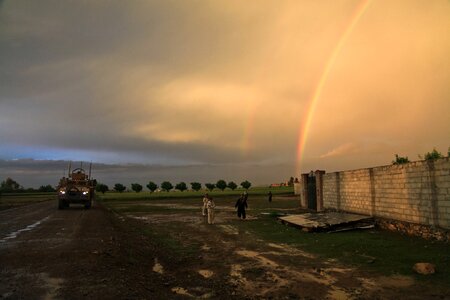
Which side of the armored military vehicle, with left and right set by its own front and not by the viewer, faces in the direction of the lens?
front

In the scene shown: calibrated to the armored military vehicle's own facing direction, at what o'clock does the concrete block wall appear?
The concrete block wall is roughly at 11 o'clock from the armored military vehicle.
